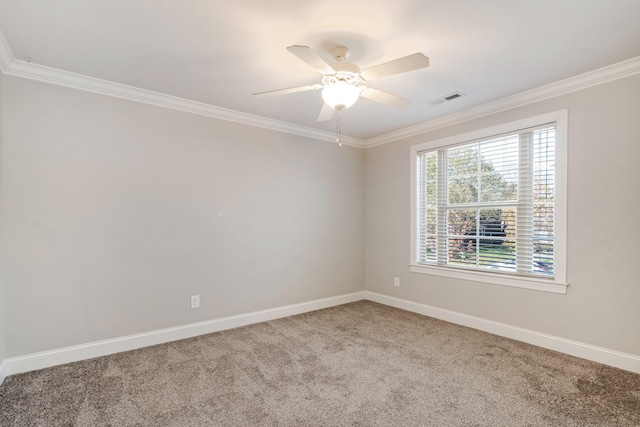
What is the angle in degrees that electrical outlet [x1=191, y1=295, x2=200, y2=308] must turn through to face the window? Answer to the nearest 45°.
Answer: approximately 90° to its left

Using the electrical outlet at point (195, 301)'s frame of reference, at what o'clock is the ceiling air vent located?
The ceiling air vent is roughly at 10 o'clock from the electrical outlet.

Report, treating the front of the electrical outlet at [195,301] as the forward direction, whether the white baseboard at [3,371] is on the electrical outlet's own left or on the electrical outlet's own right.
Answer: on the electrical outlet's own right

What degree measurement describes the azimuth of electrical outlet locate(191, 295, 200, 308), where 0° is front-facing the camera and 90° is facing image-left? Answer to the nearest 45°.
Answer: approximately 0°

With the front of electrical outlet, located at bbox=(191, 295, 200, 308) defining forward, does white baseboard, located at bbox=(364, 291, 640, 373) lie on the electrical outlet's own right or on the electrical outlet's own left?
on the electrical outlet's own left
